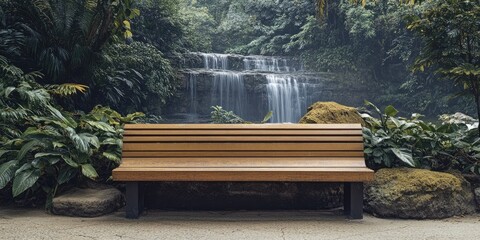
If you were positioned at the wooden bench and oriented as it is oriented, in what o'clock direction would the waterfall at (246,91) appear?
The waterfall is roughly at 6 o'clock from the wooden bench.

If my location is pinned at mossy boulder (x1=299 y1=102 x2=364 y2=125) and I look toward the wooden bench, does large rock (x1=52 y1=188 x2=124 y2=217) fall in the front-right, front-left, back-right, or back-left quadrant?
front-right

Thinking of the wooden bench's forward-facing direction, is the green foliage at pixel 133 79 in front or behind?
behind

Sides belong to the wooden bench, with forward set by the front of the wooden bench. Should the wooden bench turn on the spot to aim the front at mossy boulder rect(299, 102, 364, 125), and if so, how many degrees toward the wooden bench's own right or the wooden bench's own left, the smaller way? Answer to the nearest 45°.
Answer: approximately 135° to the wooden bench's own left

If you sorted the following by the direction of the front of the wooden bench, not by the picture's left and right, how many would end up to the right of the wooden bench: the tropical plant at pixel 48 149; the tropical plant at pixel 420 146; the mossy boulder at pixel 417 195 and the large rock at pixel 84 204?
2

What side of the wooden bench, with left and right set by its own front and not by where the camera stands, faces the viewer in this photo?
front

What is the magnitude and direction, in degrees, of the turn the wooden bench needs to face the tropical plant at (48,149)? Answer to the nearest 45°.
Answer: approximately 90° to its right

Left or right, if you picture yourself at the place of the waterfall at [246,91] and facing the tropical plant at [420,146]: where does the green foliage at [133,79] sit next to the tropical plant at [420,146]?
right

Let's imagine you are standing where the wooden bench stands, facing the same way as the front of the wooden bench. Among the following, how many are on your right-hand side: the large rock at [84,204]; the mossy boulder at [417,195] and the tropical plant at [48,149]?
2

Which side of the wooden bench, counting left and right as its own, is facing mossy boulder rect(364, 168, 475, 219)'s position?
left

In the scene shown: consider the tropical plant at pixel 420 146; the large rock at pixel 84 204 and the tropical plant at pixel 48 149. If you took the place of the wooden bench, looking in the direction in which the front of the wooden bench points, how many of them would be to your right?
2

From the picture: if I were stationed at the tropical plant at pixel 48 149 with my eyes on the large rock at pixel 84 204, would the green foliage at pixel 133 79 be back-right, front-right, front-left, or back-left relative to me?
back-left

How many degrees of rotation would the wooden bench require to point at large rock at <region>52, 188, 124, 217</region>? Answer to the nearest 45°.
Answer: approximately 90° to its right
